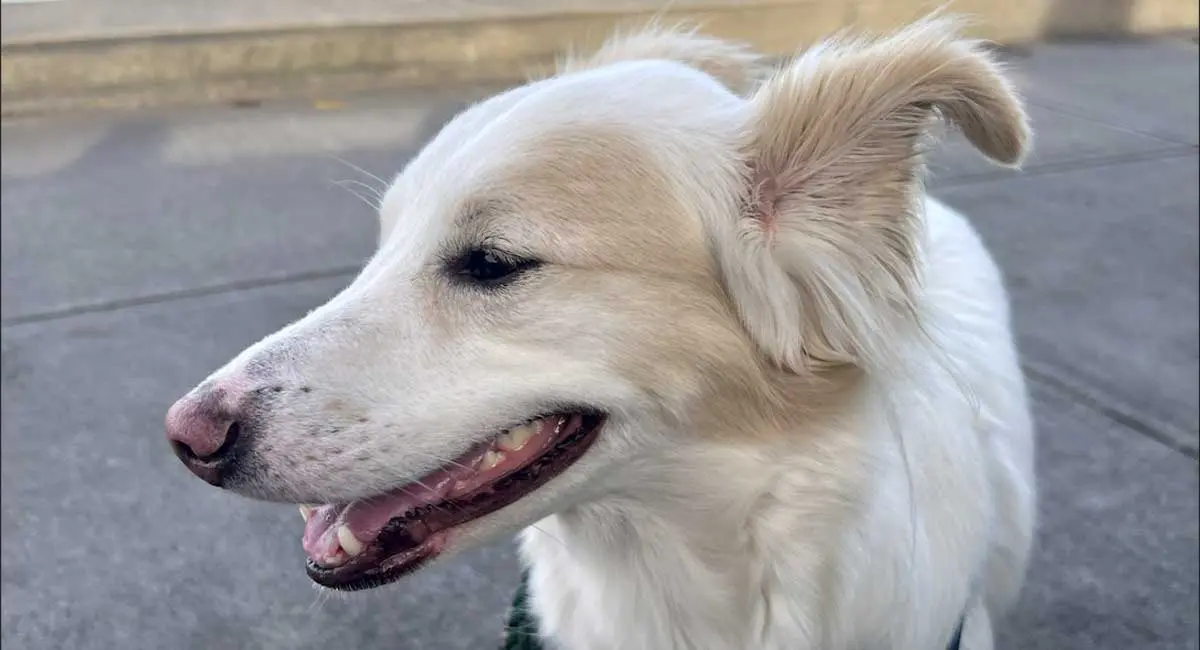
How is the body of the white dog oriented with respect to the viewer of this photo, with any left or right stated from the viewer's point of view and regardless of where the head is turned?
facing the viewer and to the left of the viewer
